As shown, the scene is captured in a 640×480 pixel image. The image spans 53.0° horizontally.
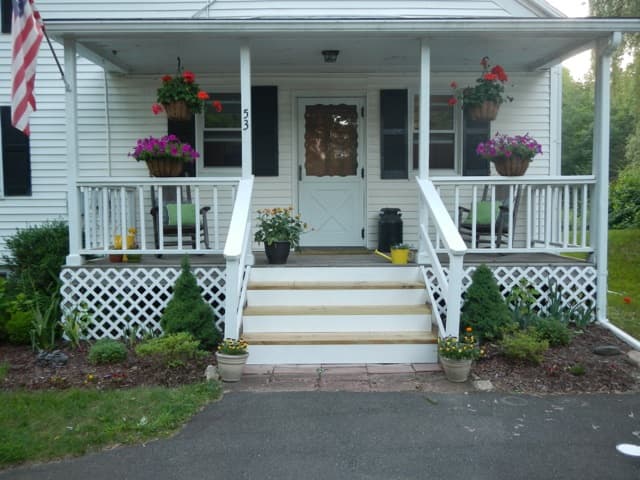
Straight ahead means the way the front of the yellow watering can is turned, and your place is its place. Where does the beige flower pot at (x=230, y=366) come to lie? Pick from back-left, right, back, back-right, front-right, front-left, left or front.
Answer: front-left

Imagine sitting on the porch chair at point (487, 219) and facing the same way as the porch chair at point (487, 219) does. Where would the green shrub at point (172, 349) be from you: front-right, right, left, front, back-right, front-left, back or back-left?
front

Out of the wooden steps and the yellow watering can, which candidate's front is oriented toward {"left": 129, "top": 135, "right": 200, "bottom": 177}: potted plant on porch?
the yellow watering can

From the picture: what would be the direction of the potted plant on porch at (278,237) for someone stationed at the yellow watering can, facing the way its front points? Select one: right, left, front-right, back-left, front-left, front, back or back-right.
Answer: front

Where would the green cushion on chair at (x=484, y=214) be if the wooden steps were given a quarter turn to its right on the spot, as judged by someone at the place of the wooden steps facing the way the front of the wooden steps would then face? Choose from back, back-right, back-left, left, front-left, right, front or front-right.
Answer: back-right

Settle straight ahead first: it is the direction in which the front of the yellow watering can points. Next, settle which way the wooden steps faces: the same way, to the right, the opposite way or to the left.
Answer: to the left

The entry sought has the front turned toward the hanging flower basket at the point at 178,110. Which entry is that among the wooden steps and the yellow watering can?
the yellow watering can

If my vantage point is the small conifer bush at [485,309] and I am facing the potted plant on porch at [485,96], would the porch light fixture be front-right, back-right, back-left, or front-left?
front-left

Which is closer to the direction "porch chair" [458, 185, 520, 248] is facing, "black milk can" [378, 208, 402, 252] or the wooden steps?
the wooden steps

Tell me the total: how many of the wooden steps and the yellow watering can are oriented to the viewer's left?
1

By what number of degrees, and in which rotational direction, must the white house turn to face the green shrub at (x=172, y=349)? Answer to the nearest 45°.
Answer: approximately 45° to its right

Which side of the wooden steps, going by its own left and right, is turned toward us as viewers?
front

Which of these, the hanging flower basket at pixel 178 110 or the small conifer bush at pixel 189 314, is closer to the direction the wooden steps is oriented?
the small conifer bush

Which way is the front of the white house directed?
toward the camera
